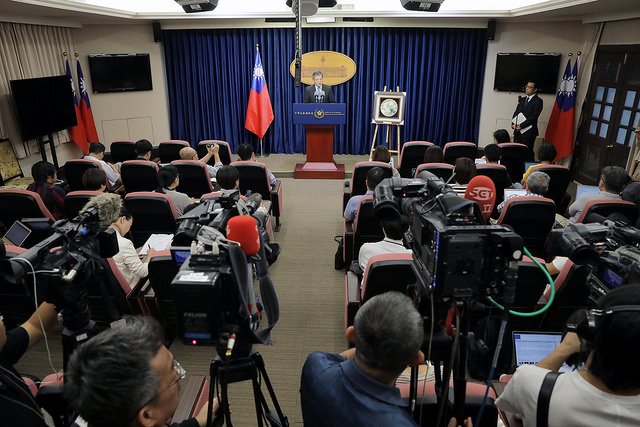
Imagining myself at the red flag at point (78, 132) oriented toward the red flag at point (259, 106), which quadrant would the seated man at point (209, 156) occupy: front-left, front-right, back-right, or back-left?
front-right

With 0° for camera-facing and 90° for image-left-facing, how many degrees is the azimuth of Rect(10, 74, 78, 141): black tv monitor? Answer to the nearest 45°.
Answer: approximately 315°

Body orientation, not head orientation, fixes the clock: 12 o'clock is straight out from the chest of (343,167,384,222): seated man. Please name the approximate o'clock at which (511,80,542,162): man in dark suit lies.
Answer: The man in dark suit is roughly at 1 o'clock from the seated man.

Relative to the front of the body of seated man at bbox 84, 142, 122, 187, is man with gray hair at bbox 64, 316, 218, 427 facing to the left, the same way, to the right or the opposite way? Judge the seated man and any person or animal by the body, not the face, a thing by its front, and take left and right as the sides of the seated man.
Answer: the same way

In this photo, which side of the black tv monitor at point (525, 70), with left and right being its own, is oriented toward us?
front

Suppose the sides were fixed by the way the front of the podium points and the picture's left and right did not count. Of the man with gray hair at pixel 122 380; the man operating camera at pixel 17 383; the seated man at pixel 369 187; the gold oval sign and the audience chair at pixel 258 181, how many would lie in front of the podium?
4

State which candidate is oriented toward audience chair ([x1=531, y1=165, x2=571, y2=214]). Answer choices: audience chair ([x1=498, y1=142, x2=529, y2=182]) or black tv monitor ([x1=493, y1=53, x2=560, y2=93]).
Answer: the black tv monitor

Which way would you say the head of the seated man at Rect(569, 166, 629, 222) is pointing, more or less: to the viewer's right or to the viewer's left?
to the viewer's left

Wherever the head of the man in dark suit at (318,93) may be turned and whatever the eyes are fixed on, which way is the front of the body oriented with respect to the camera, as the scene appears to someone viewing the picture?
toward the camera

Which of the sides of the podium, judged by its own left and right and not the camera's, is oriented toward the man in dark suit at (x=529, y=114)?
left

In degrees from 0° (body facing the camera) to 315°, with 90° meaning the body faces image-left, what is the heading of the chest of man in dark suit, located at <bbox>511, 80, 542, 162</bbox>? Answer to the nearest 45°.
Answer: approximately 45°

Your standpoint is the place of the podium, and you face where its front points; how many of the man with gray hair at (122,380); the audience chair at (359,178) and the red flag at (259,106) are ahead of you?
2

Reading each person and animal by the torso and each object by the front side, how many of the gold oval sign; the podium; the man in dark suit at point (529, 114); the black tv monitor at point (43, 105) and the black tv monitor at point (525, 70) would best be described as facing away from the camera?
0

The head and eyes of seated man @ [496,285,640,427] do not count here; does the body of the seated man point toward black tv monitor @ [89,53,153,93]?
no

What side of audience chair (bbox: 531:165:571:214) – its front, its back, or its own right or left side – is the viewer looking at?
back

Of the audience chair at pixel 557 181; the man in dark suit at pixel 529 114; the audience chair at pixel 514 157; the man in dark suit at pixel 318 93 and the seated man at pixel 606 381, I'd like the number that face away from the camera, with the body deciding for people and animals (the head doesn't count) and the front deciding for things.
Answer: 3

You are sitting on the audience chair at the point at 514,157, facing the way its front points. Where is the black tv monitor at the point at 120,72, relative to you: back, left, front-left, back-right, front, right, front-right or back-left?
left

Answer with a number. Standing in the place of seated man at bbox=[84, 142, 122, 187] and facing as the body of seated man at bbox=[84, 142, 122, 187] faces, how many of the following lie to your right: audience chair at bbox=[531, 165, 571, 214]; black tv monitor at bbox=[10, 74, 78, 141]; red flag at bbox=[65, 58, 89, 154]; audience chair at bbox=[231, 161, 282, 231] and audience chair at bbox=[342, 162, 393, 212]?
3

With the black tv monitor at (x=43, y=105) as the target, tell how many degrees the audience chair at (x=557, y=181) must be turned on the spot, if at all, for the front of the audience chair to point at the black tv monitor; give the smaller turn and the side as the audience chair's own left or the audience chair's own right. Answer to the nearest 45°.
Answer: approximately 90° to the audience chair's own left

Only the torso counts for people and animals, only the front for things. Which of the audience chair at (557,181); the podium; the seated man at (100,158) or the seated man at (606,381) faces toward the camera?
the podium

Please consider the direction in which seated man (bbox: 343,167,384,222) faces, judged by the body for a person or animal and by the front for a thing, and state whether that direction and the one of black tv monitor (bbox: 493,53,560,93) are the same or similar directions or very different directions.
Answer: very different directions

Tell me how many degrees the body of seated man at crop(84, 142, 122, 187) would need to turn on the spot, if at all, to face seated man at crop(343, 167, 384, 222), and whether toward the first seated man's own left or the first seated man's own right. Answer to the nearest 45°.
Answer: approximately 90° to the first seated man's own right

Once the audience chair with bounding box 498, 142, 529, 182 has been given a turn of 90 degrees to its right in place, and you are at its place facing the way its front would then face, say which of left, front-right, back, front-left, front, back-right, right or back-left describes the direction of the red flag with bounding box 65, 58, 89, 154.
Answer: back

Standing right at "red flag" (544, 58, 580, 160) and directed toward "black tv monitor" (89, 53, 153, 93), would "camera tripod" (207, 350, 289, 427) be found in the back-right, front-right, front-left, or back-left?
front-left

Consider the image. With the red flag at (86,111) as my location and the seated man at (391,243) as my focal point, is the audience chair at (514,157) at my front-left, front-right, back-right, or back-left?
front-left
